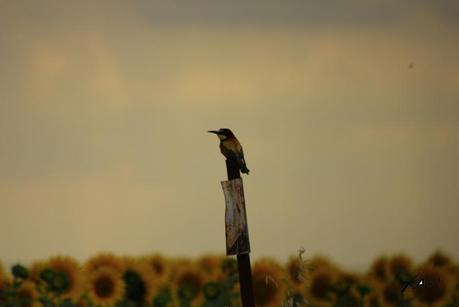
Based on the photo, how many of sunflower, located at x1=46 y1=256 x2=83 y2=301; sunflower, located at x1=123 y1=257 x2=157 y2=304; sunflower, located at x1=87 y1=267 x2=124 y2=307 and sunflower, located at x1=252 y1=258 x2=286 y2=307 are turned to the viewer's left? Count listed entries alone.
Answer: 0

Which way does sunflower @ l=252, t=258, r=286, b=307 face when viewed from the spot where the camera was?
facing the viewer

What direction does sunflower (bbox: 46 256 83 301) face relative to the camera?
toward the camera

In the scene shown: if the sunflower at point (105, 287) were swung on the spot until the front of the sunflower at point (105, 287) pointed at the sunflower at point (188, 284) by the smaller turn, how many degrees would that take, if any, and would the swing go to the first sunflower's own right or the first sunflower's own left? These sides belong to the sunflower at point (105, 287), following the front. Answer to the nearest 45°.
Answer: approximately 90° to the first sunflower's own left

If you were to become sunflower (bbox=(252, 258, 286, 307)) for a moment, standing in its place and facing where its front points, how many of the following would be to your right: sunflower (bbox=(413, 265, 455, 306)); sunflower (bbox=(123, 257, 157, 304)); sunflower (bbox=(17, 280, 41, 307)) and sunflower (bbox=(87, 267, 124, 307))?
3

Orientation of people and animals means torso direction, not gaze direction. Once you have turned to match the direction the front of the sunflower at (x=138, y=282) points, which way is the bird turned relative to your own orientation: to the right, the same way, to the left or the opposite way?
to the right

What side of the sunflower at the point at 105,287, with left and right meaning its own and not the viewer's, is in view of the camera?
front

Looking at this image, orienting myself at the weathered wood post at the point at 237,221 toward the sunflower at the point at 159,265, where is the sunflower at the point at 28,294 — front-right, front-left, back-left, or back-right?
front-left

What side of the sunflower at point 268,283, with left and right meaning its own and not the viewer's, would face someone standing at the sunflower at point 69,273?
right

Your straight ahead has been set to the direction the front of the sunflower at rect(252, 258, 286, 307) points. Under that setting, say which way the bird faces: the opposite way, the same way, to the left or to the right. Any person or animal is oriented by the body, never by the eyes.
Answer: to the right

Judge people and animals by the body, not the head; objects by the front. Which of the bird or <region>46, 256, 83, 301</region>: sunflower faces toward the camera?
the sunflower

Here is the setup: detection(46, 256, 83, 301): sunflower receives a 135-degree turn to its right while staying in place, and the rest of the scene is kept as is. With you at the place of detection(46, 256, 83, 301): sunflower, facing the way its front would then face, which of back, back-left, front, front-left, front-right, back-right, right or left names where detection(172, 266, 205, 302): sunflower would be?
back-right

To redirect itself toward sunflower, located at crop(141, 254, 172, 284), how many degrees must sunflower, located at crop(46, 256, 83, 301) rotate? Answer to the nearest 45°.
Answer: approximately 90° to its left

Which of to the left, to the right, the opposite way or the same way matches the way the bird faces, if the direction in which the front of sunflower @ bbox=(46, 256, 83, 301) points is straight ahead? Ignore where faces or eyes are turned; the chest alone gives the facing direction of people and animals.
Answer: to the right

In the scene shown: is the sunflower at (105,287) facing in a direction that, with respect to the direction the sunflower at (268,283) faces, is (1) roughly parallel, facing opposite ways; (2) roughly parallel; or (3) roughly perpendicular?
roughly parallel
